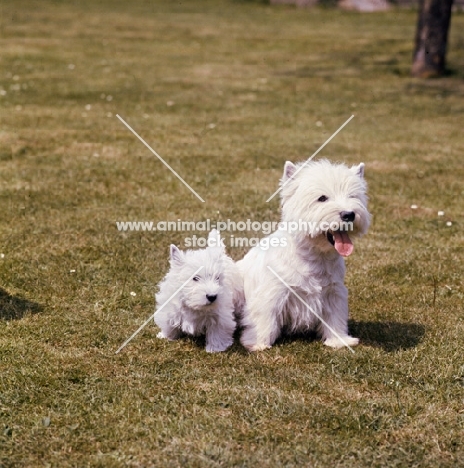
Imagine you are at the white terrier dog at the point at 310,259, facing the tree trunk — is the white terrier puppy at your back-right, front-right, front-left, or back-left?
back-left

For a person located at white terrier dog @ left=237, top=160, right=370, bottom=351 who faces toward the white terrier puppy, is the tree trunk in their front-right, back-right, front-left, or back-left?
back-right

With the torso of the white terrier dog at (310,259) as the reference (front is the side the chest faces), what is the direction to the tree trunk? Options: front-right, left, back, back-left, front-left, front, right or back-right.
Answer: back-left

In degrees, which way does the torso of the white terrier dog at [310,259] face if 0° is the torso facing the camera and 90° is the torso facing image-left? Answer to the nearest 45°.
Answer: approximately 315°

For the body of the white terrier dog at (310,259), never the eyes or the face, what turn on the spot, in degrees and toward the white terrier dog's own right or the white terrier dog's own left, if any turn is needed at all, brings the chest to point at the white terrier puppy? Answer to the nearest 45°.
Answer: approximately 135° to the white terrier dog's own right
